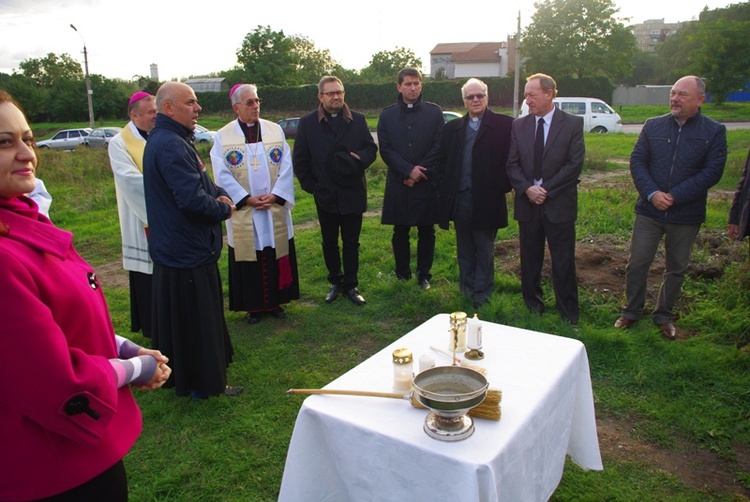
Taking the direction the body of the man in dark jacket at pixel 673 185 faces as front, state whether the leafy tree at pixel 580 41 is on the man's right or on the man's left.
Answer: on the man's right

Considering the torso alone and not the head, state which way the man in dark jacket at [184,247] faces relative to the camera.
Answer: to the viewer's right

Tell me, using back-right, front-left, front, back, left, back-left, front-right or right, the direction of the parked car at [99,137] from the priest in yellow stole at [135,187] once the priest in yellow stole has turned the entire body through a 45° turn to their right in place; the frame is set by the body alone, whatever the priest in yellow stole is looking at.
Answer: back

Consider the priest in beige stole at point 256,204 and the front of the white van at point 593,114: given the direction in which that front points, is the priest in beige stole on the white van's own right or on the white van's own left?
on the white van's own right

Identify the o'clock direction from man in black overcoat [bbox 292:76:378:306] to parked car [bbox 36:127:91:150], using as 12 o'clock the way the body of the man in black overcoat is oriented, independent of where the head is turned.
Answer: The parked car is roughly at 5 o'clock from the man in black overcoat.

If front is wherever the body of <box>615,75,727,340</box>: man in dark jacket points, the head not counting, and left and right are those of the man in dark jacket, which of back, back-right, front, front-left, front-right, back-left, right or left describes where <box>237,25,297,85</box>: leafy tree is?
right

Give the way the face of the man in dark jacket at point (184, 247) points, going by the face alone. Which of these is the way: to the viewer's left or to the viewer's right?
to the viewer's right

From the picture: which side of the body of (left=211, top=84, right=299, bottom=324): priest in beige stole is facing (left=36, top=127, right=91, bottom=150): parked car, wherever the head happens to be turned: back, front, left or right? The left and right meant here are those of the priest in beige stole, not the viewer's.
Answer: back

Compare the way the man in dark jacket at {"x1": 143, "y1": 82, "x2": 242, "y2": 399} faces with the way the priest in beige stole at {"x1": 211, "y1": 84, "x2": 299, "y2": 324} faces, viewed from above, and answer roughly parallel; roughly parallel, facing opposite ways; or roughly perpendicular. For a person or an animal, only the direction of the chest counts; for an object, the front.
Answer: roughly perpendicular

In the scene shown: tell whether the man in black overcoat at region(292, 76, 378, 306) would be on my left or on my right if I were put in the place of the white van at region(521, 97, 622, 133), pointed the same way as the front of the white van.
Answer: on my right

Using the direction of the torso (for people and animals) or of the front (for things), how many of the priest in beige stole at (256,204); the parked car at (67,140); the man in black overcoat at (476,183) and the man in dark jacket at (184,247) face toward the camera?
2

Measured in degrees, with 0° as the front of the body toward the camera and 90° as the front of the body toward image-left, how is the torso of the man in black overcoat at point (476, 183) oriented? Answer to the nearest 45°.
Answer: approximately 0°

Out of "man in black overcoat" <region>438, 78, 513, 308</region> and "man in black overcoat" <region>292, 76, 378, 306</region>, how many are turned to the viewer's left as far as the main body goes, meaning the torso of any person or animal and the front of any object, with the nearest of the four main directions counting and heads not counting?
0

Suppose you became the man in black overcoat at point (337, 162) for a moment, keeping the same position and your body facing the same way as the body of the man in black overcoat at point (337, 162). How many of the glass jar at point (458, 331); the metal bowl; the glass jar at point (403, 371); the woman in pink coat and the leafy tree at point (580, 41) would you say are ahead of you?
4

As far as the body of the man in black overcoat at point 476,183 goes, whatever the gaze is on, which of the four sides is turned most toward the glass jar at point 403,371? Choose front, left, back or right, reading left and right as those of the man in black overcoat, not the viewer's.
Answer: front

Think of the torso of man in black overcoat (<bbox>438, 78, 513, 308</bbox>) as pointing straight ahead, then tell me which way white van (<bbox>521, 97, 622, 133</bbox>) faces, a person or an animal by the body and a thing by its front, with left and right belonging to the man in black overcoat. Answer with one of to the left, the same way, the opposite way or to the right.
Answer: to the left

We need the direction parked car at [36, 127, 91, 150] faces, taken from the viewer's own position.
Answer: facing to the left of the viewer
